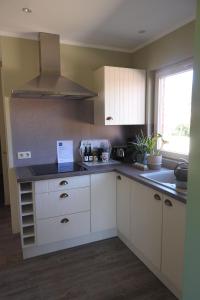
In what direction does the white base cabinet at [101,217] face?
toward the camera

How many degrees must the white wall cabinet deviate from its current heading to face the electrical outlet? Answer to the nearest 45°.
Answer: approximately 135° to its right

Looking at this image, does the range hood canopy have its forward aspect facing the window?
no

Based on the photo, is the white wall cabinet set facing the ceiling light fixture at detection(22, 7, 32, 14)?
no

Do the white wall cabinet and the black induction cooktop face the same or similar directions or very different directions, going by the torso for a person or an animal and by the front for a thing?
same or similar directions

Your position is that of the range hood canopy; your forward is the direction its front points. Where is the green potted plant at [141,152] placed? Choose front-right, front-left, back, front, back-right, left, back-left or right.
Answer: left

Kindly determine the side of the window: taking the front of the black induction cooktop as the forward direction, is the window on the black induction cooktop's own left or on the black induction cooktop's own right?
on the black induction cooktop's own left

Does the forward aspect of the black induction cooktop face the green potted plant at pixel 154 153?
no

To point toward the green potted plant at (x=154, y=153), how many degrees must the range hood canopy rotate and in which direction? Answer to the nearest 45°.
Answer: approximately 90° to its left

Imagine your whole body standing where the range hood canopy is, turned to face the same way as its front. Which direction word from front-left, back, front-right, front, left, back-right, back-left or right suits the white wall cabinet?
left

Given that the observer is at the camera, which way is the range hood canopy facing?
facing the viewer

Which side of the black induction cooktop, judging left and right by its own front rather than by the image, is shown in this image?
front
